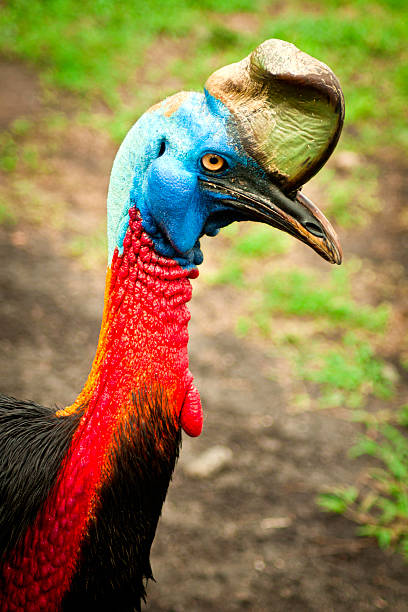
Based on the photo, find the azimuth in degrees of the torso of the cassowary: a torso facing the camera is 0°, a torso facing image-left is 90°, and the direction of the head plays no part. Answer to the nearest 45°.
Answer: approximately 270°
